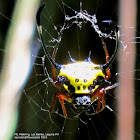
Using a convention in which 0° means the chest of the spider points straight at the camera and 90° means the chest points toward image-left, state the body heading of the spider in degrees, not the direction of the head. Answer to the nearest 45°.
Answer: approximately 0°
